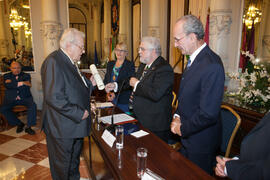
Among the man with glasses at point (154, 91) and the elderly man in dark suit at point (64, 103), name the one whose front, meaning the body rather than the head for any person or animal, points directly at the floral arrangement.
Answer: the elderly man in dark suit

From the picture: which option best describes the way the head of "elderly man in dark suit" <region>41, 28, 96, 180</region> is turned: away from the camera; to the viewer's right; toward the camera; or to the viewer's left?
to the viewer's right

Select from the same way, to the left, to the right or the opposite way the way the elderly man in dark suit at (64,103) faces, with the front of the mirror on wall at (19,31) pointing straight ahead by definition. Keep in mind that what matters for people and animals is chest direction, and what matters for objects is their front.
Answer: to the left

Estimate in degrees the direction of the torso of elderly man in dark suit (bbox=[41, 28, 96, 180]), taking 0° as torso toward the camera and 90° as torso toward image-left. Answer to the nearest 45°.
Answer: approximately 270°

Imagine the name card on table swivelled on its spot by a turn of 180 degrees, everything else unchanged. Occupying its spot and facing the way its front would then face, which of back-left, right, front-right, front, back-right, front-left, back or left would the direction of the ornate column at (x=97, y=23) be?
front-left

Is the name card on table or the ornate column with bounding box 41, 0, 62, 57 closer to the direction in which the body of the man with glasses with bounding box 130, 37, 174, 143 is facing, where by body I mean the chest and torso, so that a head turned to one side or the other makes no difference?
the name card on table

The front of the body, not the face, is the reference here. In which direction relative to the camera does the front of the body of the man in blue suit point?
to the viewer's left

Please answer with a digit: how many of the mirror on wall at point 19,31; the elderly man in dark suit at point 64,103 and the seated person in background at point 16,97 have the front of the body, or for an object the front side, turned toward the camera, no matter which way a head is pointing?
2
